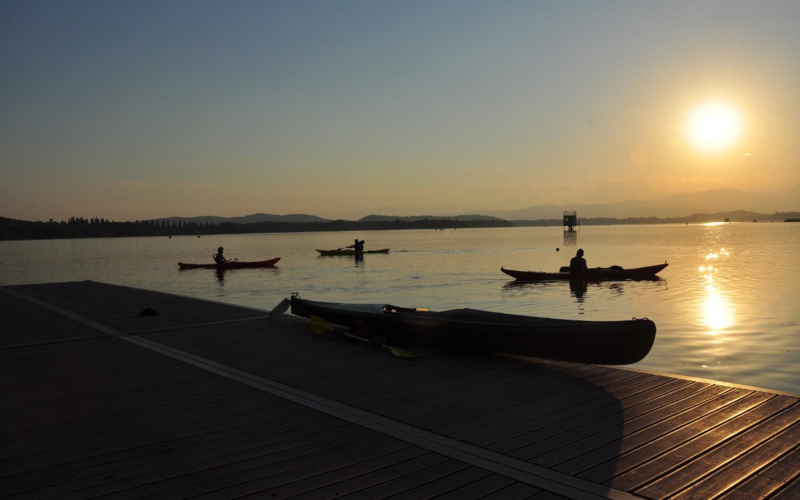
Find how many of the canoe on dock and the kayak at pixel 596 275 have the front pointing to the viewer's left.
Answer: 0

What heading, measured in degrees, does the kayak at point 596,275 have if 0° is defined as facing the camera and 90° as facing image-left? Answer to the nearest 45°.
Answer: approximately 270°

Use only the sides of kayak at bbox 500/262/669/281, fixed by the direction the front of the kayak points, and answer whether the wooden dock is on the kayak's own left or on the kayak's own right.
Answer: on the kayak's own right

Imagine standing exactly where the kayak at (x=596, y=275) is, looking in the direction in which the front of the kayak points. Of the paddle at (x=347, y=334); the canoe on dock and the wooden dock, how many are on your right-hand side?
3

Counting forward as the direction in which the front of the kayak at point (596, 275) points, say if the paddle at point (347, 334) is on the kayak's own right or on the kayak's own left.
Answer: on the kayak's own right

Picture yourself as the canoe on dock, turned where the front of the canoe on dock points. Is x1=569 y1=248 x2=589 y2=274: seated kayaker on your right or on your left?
on your left
